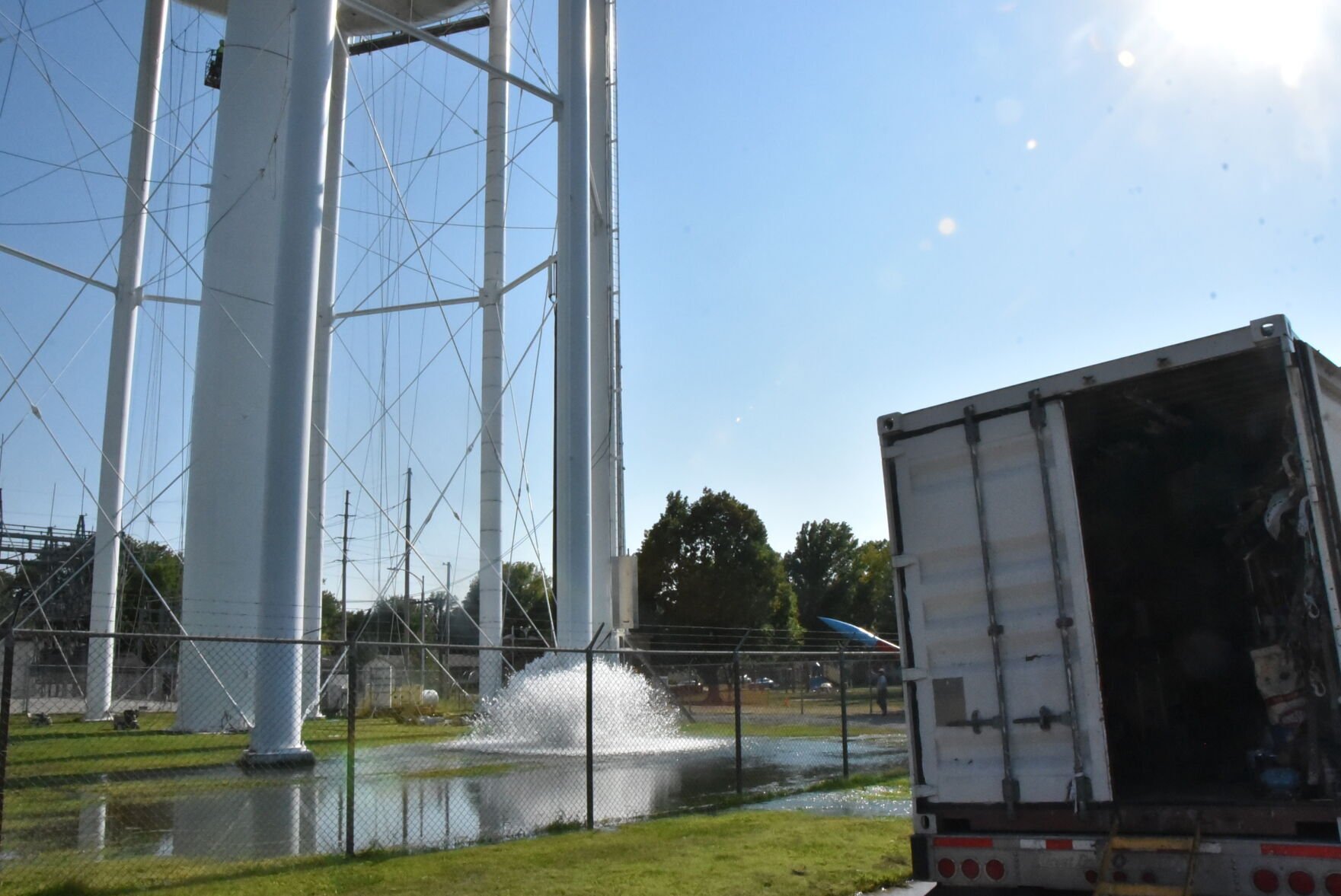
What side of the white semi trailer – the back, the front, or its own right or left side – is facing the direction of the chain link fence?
left

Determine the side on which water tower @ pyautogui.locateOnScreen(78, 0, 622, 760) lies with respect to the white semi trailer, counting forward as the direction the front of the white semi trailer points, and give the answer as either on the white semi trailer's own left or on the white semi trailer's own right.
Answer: on the white semi trailer's own left

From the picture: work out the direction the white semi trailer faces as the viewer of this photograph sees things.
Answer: facing away from the viewer and to the right of the viewer
